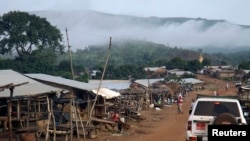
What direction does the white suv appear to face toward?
away from the camera
